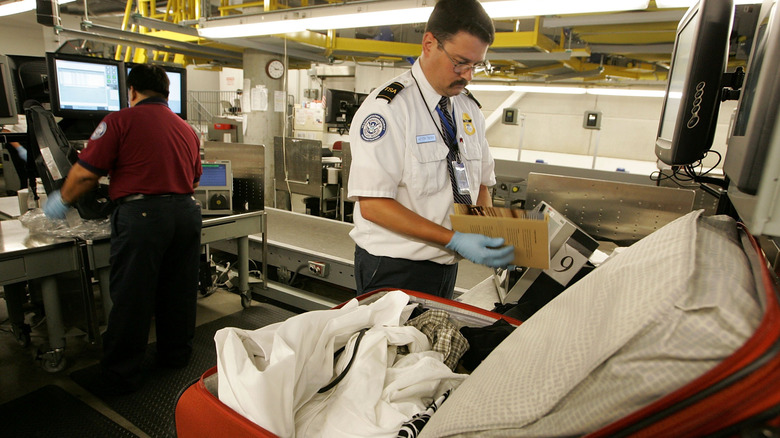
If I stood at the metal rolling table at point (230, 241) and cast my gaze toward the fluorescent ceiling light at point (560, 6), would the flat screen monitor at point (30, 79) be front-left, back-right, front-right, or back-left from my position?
back-left

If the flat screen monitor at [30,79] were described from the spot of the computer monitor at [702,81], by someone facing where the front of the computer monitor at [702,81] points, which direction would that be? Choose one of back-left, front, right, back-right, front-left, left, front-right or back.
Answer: front

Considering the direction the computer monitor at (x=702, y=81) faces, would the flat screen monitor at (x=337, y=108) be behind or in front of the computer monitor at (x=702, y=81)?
in front

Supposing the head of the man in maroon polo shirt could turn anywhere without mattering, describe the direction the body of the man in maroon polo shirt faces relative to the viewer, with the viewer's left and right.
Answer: facing away from the viewer and to the left of the viewer

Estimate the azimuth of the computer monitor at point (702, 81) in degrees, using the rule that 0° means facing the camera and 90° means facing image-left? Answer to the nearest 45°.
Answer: approximately 90°

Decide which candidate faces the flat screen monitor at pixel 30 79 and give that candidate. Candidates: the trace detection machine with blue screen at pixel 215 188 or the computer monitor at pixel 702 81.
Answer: the computer monitor at pixel 702 81

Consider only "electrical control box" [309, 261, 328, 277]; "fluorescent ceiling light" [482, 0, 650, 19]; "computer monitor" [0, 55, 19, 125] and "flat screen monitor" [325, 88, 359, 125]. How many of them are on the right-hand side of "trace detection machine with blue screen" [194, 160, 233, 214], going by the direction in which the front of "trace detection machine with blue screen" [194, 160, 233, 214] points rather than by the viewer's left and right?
1

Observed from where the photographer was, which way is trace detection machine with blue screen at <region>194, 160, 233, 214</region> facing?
facing the viewer

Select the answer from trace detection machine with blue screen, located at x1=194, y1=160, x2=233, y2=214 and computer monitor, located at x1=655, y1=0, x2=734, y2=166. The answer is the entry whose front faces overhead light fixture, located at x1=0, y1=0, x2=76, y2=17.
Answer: computer monitor, located at x1=655, y1=0, x2=734, y2=166

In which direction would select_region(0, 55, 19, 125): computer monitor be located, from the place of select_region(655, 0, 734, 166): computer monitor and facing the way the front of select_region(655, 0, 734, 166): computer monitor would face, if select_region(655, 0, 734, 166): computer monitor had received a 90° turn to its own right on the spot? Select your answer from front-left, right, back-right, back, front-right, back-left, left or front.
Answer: left

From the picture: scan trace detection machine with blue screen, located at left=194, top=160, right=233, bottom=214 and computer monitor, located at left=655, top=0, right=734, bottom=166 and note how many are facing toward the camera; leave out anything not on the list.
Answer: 1

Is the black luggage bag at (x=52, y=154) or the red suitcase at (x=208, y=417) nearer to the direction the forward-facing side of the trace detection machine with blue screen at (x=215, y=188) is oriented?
the red suitcase

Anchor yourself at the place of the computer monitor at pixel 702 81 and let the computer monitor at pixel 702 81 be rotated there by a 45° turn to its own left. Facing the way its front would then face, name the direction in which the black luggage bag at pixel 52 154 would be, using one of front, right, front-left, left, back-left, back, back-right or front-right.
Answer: front-right

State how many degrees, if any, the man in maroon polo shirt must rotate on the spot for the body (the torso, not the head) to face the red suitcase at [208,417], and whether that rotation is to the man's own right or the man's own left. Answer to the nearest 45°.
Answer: approximately 135° to the man's own left
